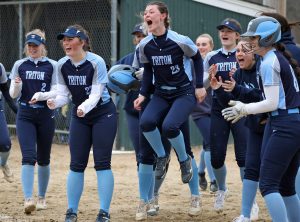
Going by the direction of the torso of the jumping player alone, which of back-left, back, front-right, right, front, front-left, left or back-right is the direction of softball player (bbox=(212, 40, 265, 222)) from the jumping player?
left

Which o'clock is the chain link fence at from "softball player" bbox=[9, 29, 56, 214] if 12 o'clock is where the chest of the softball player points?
The chain link fence is roughly at 6 o'clock from the softball player.

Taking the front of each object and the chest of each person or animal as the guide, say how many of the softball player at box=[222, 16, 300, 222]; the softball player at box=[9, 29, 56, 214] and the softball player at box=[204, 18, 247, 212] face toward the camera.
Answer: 2

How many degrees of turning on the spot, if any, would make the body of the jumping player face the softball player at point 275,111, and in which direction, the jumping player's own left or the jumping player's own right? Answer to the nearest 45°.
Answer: approximately 90° to the jumping player's own left

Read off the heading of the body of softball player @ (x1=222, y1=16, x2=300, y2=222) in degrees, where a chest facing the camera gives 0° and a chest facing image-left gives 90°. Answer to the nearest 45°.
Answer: approximately 90°

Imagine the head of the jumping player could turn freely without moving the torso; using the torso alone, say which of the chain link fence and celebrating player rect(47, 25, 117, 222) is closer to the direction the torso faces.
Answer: the celebrating player

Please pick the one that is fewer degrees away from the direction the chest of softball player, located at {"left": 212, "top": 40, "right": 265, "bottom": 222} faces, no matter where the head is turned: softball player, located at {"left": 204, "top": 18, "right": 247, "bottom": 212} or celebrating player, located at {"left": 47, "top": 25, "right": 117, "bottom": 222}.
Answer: the celebrating player

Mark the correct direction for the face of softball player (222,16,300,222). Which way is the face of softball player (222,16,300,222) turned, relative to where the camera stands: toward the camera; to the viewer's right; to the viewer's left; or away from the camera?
to the viewer's left

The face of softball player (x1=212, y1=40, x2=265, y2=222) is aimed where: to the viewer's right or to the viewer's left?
to the viewer's left

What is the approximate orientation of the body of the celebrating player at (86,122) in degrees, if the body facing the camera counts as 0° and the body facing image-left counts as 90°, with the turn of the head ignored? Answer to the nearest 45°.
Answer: approximately 45°

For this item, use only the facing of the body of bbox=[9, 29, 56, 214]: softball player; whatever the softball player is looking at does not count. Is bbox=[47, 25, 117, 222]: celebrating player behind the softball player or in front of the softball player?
in front
